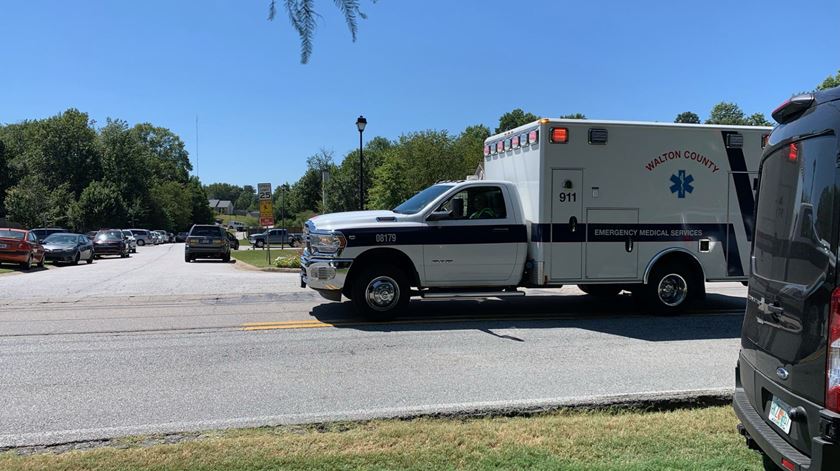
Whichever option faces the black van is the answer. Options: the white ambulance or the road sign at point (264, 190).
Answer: the road sign

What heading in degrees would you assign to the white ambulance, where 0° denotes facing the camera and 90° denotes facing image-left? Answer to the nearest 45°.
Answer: approximately 90°

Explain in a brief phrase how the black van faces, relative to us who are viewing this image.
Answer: facing away from the viewer and to the right of the viewer

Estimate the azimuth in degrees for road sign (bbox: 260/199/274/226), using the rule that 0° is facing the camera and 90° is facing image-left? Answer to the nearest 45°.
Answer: approximately 0°

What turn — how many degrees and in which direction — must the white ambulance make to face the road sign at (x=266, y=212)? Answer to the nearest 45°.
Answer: approximately 45° to its right

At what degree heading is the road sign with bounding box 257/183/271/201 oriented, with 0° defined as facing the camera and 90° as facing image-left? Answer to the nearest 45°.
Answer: approximately 0°

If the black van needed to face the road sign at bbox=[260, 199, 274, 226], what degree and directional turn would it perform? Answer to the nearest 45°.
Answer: approximately 90° to its left

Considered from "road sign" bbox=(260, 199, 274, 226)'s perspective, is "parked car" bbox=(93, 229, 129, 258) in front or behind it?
behind

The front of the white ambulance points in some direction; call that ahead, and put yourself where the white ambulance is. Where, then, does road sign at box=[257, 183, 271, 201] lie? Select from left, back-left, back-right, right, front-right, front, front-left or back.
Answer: front-right

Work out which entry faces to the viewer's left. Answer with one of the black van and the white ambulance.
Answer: the white ambulance
